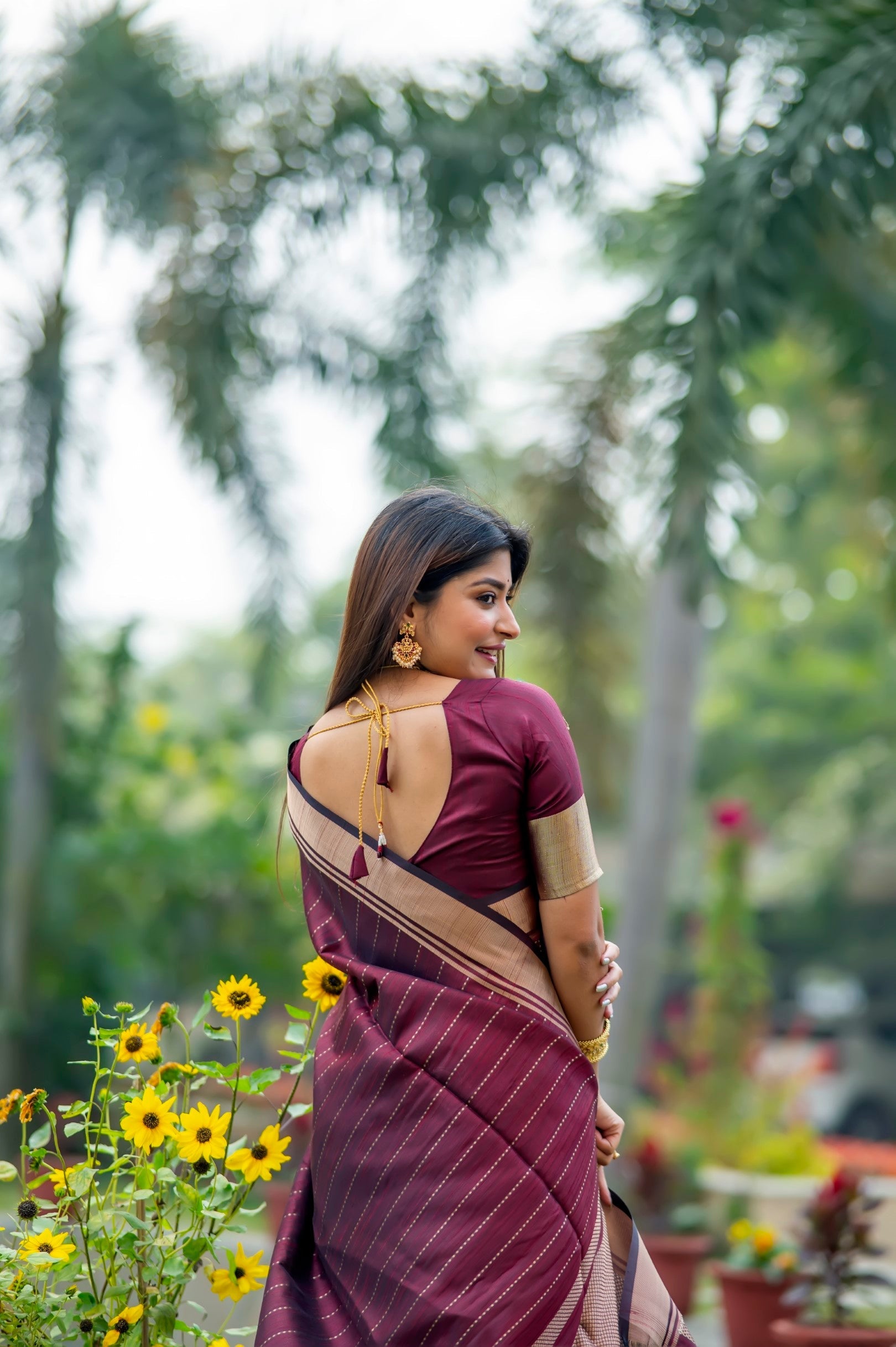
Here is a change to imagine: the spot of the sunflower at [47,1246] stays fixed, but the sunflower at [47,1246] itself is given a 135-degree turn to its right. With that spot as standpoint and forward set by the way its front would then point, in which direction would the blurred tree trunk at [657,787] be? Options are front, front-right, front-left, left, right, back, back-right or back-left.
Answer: right

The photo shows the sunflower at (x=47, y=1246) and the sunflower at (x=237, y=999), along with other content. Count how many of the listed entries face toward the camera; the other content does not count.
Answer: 2

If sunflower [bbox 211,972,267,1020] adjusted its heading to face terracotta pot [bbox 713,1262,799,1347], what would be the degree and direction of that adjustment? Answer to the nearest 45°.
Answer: approximately 135° to its left

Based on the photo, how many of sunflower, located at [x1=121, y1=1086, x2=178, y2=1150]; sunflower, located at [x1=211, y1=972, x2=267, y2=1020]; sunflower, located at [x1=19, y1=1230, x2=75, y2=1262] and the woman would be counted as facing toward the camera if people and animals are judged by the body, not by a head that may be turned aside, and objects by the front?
3

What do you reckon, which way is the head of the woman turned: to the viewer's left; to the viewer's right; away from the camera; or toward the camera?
to the viewer's right

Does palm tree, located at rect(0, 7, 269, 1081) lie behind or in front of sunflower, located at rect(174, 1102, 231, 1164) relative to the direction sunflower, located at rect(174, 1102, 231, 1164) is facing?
behind

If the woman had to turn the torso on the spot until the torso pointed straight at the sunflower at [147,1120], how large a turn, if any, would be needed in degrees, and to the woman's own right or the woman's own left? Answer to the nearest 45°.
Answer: approximately 90° to the woman's own left

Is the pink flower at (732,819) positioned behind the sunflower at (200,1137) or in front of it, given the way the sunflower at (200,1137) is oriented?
behind

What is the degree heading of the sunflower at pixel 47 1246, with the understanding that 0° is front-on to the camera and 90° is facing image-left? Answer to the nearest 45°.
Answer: approximately 0°
